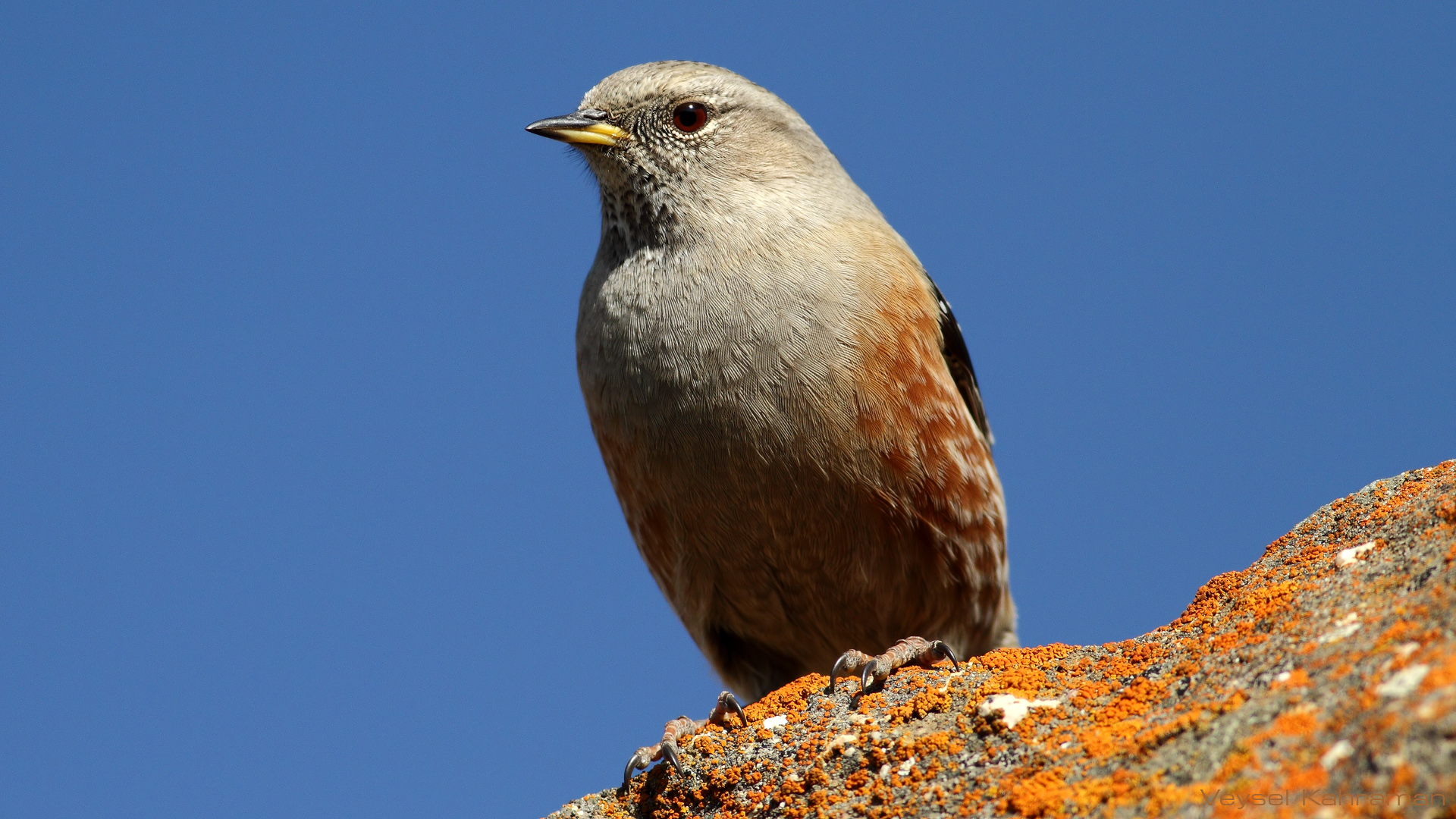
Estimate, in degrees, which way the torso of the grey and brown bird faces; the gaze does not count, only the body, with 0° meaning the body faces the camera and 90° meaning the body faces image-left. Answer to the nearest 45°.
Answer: approximately 45°
